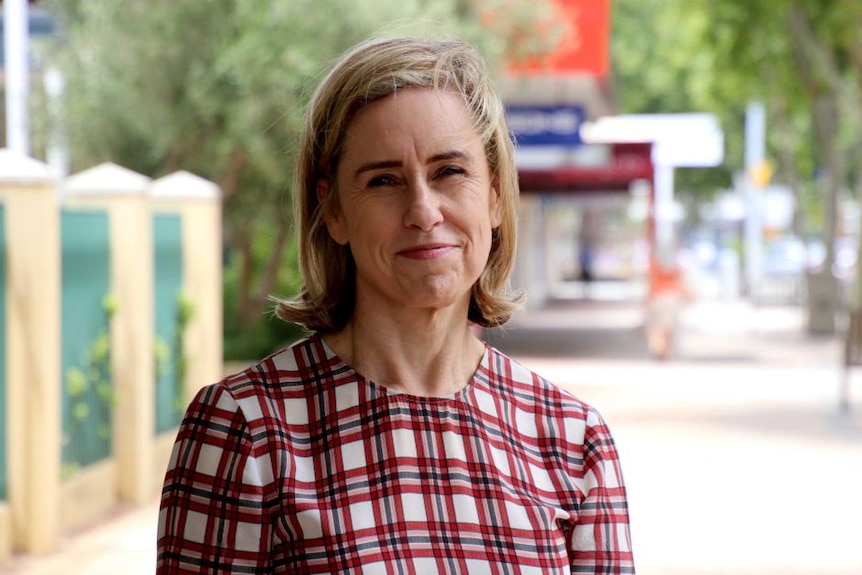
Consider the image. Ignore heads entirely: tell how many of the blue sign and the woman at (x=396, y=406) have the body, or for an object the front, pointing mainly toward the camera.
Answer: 2

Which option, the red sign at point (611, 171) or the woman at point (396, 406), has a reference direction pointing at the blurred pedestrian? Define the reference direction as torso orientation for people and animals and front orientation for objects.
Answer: the red sign

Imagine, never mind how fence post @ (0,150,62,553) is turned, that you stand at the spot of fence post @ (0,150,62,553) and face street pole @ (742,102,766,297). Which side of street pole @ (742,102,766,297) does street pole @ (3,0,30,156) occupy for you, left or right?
left

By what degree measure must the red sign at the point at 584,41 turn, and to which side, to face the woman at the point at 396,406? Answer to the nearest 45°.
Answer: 0° — it already faces them

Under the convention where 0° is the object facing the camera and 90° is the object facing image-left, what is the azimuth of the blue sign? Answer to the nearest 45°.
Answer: approximately 0°

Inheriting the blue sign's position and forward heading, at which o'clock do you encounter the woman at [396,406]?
The woman is roughly at 12 o'clock from the blue sign.
